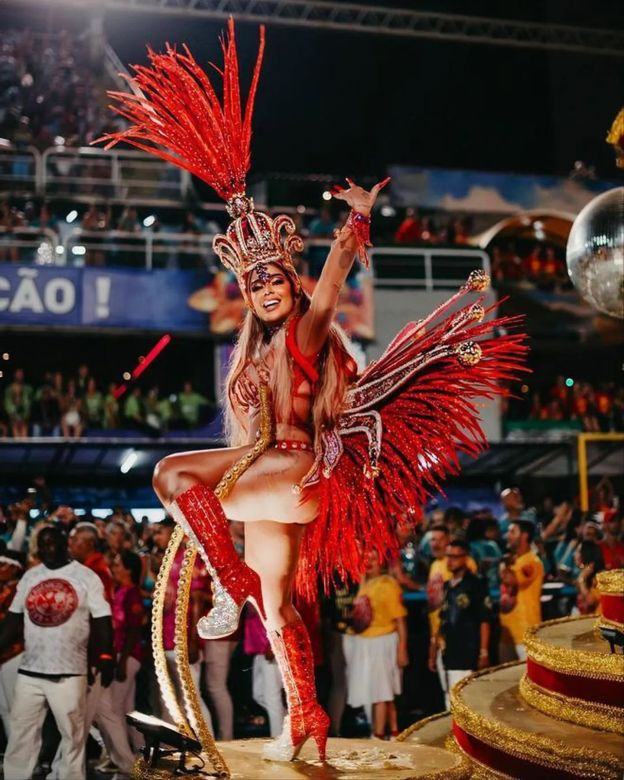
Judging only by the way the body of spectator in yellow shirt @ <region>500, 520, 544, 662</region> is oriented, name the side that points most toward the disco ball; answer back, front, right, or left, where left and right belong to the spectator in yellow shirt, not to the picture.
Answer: left

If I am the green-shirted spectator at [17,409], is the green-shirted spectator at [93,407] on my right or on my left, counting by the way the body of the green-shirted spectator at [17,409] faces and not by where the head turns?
on my left

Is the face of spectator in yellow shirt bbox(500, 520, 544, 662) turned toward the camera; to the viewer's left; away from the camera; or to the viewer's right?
to the viewer's left

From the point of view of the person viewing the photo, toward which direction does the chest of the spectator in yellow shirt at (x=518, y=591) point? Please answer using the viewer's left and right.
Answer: facing to the left of the viewer

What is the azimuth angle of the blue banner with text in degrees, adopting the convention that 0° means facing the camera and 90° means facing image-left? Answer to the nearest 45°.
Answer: approximately 0°

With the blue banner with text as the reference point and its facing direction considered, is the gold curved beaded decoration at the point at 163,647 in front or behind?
in front

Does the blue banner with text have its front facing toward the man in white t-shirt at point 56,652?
yes

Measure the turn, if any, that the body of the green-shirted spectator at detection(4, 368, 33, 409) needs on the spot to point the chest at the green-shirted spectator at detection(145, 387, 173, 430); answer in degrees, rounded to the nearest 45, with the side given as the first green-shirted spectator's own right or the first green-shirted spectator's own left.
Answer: approximately 90° to the first green-shirted spectator's own left

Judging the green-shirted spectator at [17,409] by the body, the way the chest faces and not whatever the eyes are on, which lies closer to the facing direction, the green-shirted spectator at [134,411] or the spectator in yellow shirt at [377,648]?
the spectator in yellow shirt

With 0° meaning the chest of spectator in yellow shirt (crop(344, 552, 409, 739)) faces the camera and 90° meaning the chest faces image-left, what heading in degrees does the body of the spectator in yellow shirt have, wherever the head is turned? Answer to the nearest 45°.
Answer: approximately 45°

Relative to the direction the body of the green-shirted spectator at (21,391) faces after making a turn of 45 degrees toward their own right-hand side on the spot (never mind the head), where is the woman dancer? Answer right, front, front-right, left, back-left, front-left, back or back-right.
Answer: front-left
